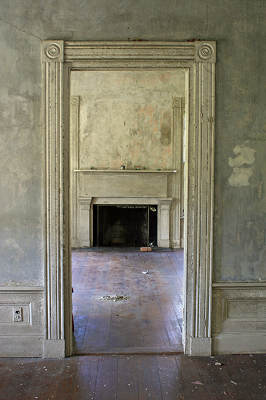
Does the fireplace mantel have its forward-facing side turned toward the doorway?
yes

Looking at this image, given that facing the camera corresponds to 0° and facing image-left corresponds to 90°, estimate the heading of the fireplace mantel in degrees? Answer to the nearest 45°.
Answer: approximately 0°
